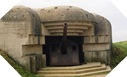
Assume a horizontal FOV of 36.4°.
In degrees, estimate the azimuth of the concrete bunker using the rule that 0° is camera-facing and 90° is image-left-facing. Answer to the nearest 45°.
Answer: approximately 0°
